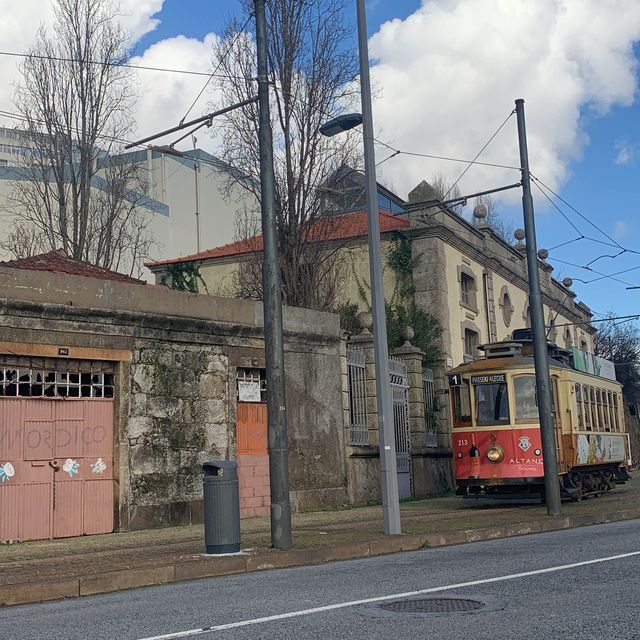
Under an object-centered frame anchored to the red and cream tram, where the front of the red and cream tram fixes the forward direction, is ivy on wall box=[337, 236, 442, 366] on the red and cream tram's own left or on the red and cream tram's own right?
on the red and cream tram's own right

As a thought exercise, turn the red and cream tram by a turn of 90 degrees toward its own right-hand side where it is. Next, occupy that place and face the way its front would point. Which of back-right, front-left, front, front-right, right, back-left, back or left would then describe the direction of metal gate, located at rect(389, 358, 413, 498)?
front

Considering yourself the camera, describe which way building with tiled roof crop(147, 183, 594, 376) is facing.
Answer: facing the viewer and to the right of the viewer

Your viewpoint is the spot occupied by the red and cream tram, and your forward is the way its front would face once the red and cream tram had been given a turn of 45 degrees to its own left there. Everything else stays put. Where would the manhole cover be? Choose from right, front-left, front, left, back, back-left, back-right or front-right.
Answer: front

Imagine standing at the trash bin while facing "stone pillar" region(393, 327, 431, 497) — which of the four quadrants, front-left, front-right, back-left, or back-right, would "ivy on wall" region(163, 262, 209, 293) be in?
front-left

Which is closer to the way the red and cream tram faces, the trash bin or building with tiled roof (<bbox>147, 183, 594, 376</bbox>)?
the trash bin

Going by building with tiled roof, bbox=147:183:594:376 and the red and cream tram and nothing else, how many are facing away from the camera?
0

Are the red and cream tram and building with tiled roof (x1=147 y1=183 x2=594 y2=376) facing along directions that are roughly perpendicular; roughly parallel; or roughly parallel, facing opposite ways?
roughly perpendicular

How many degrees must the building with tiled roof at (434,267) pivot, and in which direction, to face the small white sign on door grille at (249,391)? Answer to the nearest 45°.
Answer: approximately 90° to its right

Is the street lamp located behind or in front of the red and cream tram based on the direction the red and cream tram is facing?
in front
